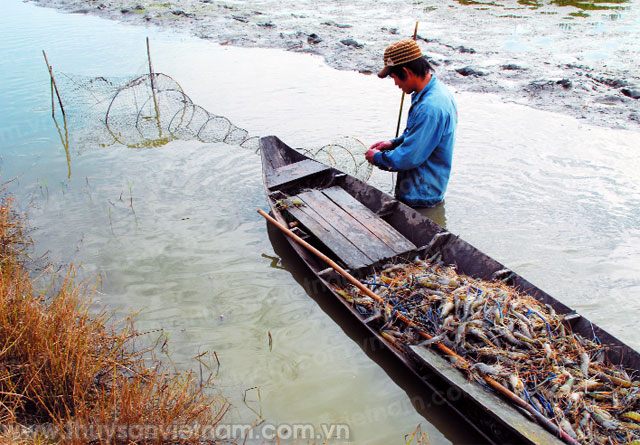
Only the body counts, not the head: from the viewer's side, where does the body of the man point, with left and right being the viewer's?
facing to the left of the viewer

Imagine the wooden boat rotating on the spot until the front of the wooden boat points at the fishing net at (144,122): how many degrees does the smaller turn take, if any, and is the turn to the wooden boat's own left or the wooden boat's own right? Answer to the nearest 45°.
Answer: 0° — it already faces it

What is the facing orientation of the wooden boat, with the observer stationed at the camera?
facing away from the viewer and to the left of the viewer

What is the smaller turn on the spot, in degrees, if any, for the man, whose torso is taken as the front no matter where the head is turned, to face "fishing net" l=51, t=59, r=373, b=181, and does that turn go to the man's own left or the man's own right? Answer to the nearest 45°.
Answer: approximately 45° to the man's own right
